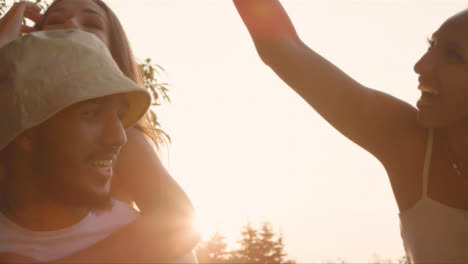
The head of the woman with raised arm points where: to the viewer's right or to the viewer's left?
to the viewer's left

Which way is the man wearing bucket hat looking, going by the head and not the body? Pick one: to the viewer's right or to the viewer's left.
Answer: to the viewer's right

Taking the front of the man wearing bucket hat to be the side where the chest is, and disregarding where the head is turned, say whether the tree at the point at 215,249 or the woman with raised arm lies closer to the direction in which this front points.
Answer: the woman with raised arm

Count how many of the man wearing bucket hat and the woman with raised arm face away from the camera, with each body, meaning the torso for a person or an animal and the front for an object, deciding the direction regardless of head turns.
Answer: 0

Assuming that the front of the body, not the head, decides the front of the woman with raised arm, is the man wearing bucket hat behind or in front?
in front

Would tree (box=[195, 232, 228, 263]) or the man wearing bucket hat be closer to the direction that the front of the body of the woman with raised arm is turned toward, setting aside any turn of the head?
the man wearing bucket hat

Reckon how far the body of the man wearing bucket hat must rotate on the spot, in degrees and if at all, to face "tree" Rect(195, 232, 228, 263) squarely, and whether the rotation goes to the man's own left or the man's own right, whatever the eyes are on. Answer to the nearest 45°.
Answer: approximately 135° to the man's own left

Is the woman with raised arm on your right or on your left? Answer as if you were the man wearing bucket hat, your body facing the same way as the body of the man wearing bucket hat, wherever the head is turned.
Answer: on your left

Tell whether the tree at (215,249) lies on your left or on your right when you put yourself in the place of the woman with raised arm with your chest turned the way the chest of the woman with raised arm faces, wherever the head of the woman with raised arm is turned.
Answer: on your right

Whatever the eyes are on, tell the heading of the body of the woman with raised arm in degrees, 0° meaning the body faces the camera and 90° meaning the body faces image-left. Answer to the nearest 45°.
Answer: approximately 45°

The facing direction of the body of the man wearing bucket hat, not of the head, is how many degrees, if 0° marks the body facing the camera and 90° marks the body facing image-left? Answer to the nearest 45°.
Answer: approximately 315°
